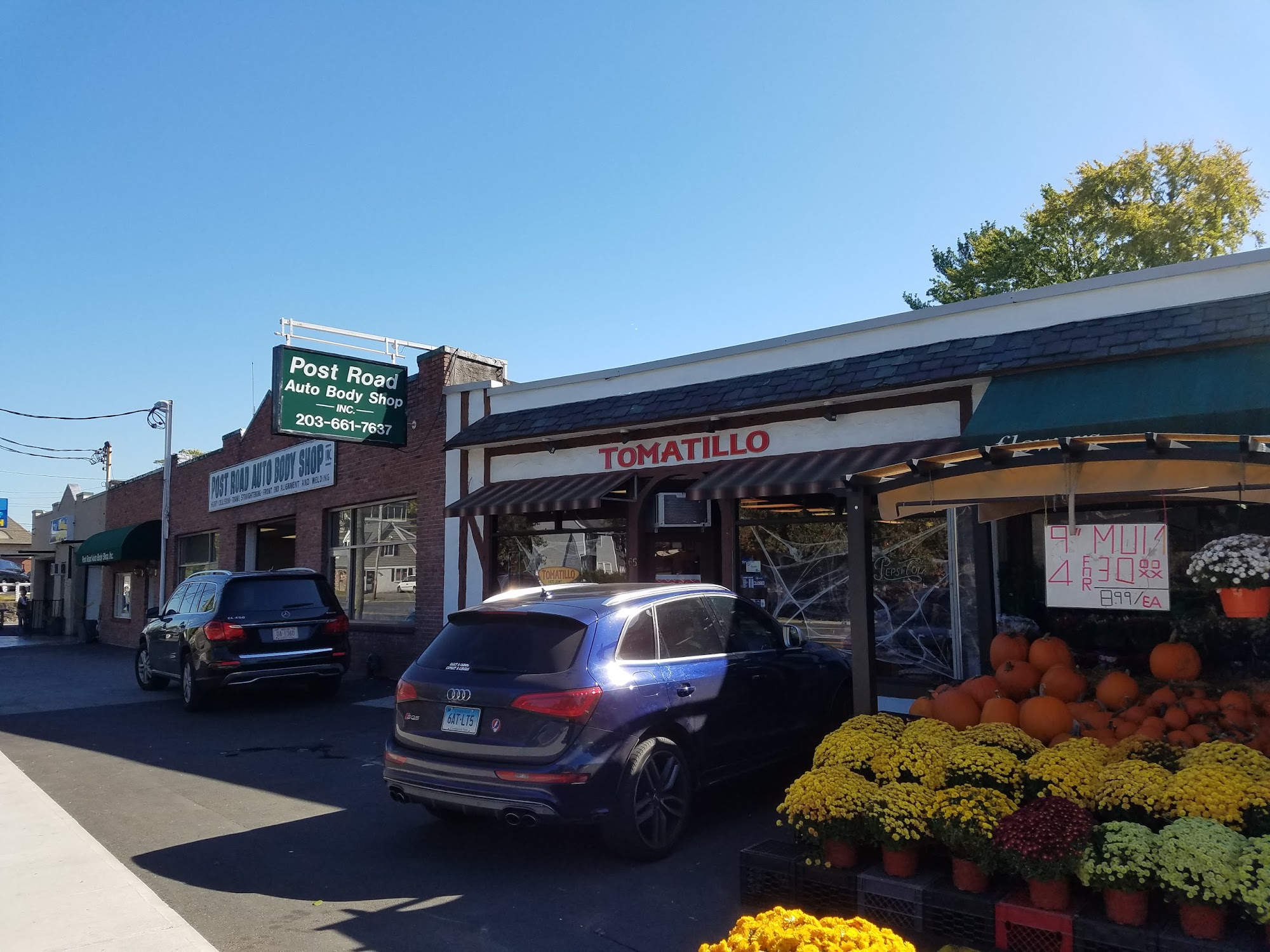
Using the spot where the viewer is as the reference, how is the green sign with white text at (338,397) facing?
facing the viewer and to the right of the viewer

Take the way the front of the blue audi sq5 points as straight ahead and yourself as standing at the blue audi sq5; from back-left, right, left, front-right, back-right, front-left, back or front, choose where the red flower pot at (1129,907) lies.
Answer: right

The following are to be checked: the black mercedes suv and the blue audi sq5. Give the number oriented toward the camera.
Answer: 0

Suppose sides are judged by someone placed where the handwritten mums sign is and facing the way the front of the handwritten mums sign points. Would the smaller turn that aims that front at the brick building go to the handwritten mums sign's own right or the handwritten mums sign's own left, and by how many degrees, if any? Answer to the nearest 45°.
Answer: approximately 135° to the handwritten mums sign's own right

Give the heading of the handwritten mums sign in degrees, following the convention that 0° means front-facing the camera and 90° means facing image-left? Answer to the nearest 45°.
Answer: approximately 0°

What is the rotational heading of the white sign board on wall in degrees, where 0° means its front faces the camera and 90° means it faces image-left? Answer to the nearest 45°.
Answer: approximately 45°

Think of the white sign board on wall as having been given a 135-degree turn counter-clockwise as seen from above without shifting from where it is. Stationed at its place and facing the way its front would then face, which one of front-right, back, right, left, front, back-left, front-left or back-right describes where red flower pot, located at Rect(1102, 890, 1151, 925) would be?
right

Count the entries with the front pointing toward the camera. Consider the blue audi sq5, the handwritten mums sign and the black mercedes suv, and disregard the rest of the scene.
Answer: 1

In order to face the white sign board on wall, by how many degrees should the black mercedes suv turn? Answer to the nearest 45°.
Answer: approximately 45° to its right

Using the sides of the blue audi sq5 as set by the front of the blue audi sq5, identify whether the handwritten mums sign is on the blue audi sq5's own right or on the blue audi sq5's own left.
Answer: on the blue audi sq5's own right

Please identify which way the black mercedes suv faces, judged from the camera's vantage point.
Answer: facing away from the viewer and to the left of the viewer

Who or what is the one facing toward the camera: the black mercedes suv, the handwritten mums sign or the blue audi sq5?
the handwritten mums sign
